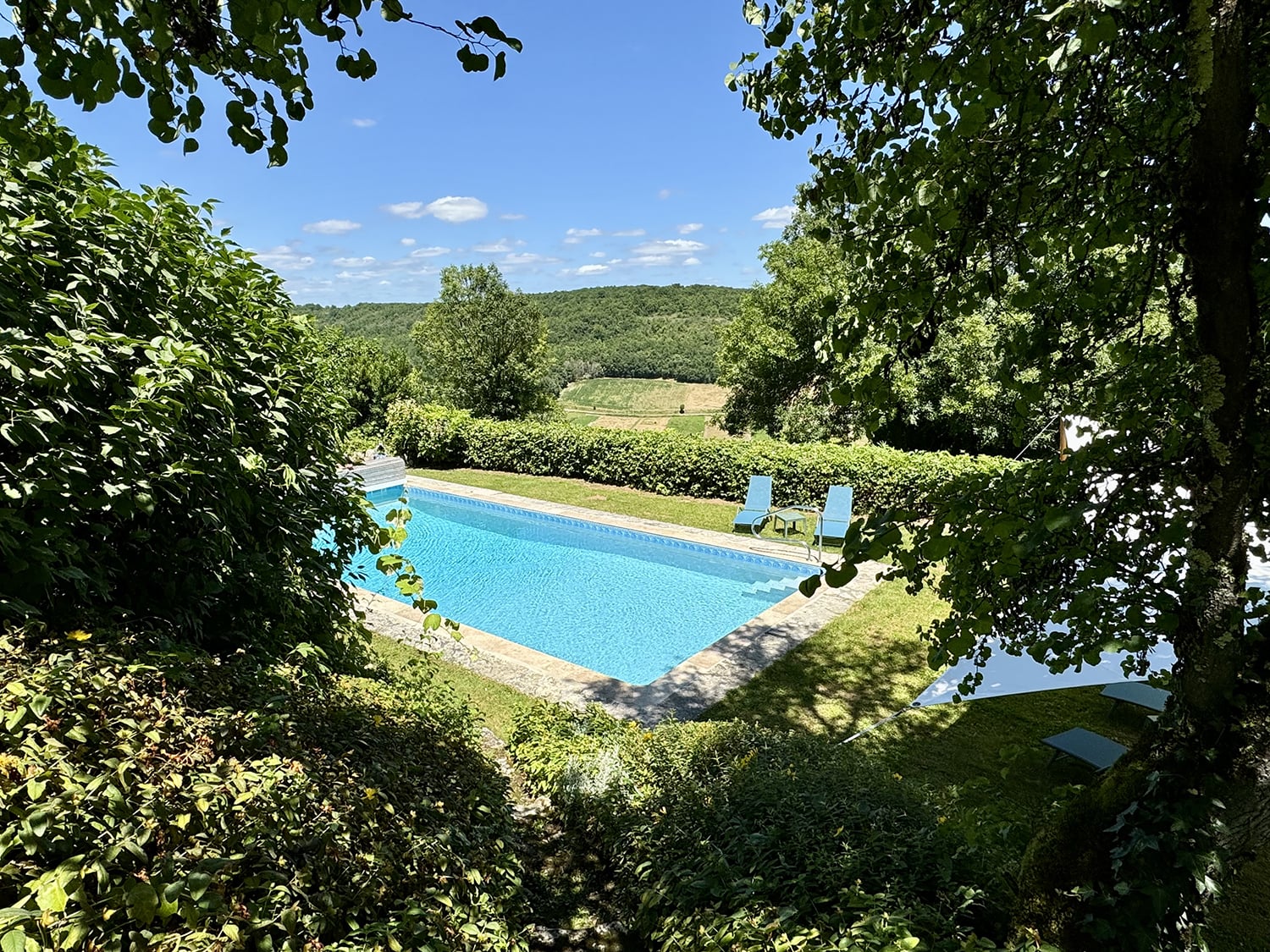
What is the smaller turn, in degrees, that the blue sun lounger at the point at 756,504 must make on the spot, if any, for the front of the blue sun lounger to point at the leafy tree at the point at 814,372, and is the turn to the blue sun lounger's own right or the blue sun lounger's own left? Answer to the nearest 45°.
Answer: approximately 135° to the blue sun lounger's own right

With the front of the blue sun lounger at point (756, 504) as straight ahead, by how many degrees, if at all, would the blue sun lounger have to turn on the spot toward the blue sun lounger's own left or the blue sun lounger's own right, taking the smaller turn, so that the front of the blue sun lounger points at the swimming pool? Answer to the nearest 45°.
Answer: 0° — it already faces it

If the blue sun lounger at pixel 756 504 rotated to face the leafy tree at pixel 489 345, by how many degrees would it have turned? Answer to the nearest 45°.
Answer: approximately 90° to its right

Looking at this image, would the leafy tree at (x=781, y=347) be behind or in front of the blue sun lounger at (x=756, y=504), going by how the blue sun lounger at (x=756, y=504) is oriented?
behind

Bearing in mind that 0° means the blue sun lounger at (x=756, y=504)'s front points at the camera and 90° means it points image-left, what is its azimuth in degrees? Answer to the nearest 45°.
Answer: approximately 45°

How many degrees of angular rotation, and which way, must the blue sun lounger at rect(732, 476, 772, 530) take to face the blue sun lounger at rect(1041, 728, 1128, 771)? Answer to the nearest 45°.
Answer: approximately 45° to its left

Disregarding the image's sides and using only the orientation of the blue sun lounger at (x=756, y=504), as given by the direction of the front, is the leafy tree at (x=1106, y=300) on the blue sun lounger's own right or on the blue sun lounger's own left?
on the blue sun lounger's own left

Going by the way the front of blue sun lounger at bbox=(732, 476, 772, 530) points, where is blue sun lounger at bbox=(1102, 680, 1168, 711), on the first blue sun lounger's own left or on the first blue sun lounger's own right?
on the first blue sun lounger's own left
